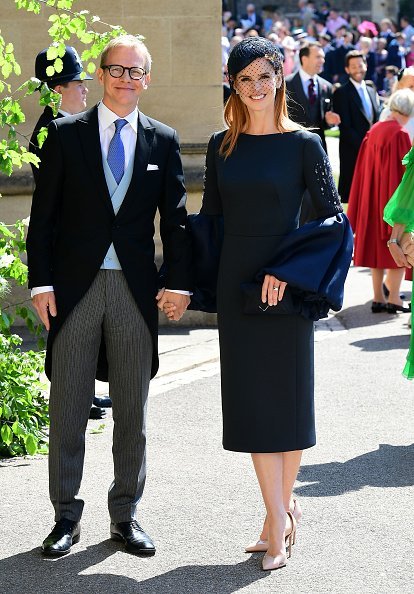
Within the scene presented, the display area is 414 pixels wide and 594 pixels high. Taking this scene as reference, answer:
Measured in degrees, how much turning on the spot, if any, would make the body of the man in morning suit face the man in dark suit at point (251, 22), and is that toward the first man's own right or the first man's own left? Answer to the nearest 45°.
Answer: approximately 180°

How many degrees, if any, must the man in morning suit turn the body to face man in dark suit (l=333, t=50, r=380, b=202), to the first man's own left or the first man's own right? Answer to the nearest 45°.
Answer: approximately 180°

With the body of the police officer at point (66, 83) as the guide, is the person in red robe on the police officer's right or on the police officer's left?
on the police officer's left

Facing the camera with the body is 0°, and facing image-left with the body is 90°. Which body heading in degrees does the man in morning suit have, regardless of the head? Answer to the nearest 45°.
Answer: approximately 0°

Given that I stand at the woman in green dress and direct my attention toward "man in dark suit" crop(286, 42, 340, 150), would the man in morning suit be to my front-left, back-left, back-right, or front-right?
back-left
